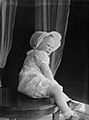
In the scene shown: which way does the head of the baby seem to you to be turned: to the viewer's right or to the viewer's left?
to the viewer's right

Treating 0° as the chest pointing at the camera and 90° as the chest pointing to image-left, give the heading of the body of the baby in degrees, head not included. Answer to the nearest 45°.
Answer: approximately 270°
